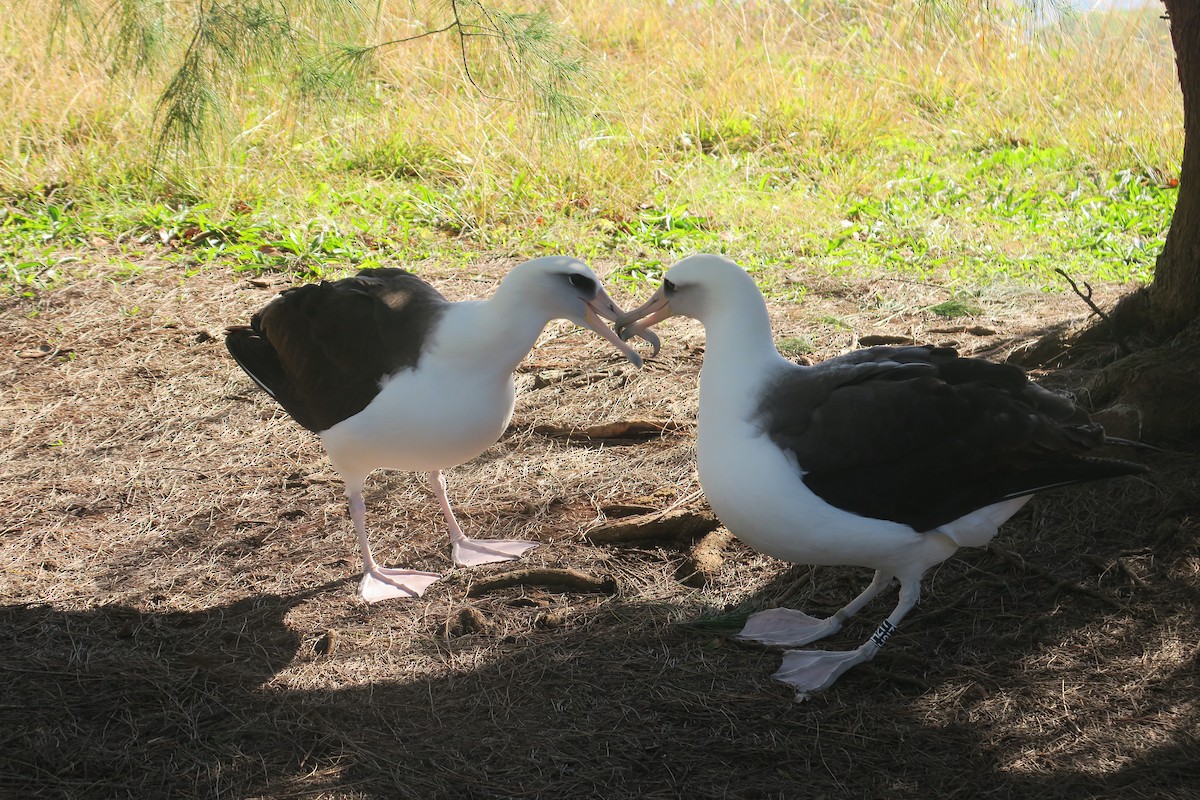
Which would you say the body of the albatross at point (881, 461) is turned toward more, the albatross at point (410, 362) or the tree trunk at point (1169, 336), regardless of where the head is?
the albatross

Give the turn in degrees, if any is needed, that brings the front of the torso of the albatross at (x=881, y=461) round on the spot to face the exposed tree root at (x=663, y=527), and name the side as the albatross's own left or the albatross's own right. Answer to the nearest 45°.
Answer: approximately 45° to the albatross's own right

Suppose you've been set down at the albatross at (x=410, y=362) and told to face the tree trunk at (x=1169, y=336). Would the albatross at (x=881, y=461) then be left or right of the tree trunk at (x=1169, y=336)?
right

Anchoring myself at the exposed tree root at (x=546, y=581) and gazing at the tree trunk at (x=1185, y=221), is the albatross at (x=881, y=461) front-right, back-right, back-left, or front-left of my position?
front-right

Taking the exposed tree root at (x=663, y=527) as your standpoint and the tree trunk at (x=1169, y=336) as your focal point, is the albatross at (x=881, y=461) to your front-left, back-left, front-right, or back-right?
front-right

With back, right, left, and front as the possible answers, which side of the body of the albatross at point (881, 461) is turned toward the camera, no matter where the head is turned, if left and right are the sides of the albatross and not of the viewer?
left

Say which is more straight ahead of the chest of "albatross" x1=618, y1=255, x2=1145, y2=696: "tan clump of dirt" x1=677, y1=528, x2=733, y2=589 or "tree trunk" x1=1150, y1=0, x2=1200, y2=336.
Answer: the tan clump of dirt

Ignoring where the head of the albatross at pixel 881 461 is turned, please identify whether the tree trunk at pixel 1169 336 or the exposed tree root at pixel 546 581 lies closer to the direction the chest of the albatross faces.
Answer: the exposed tree root

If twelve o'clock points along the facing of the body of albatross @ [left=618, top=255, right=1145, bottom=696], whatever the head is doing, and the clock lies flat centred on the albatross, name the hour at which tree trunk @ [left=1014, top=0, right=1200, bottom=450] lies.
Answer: The tree trunk is roughly at 4 o'clock from the albatross.

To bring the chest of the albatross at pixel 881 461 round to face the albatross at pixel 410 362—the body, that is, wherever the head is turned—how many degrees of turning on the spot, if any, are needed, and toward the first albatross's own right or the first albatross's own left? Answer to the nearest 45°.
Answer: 0° — it already faces it

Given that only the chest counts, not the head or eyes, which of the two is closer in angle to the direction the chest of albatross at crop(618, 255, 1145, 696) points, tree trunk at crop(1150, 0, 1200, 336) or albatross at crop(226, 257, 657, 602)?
the albatross
